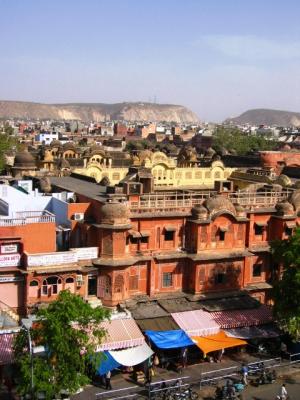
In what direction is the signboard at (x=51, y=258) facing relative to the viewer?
toward the camera

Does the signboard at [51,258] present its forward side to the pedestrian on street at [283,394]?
no

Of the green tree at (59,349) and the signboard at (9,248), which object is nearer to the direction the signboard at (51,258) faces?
the green tree

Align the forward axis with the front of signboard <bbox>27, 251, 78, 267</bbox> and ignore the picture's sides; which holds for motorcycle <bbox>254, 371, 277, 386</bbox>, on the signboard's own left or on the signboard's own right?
on the signboard's own left

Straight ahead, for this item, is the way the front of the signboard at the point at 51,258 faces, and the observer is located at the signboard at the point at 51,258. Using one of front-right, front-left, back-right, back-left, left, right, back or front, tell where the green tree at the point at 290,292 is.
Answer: left

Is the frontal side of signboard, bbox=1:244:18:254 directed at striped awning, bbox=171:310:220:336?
no

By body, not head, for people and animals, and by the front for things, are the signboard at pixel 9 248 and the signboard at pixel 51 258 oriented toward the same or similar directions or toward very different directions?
same or similar directions

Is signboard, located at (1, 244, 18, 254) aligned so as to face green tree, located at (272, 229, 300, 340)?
no

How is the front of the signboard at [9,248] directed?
toward the camera

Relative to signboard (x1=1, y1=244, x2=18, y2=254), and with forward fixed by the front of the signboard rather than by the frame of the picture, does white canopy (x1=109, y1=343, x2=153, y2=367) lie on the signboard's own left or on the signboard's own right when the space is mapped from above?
on the signboard's own left

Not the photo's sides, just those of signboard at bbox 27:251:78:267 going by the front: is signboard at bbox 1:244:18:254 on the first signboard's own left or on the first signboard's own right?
on the first signboard's own right

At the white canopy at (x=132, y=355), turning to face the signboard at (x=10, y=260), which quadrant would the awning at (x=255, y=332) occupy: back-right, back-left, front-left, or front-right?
back-right

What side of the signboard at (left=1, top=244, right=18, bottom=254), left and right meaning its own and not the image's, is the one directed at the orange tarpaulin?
left

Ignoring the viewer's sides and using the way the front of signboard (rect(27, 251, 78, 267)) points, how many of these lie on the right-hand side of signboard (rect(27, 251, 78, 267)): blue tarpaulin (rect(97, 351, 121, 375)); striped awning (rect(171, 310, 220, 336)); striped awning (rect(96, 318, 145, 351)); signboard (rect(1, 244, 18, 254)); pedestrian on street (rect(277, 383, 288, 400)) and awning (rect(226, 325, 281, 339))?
1

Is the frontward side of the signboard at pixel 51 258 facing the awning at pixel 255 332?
no

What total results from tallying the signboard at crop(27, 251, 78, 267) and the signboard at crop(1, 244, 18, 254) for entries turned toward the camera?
2

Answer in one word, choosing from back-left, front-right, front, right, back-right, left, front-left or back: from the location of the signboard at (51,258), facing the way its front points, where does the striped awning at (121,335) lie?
front-left

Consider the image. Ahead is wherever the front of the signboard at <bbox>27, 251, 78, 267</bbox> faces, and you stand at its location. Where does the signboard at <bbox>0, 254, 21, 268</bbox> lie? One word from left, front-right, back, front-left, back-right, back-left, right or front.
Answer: right

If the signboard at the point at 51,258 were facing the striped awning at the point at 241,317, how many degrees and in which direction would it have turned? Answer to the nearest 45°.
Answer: approximately 90° to its left
